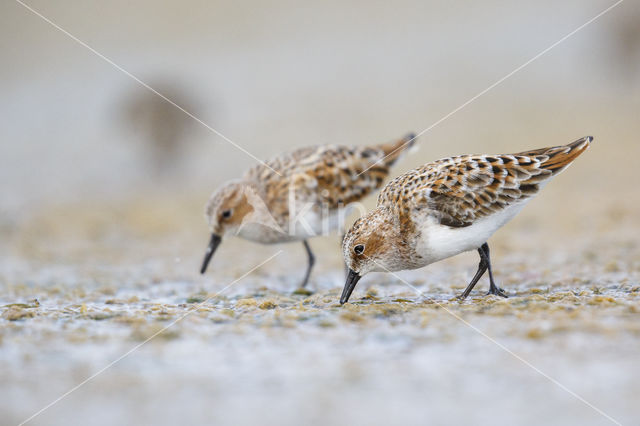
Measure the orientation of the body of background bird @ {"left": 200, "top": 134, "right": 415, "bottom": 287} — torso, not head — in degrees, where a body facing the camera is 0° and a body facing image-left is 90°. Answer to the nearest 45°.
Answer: approximately 90°

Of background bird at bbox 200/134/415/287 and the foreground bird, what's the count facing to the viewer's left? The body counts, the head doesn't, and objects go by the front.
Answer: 2

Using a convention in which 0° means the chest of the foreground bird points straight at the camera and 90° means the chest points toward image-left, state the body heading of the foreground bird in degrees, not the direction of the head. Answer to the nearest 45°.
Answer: approximately 90°

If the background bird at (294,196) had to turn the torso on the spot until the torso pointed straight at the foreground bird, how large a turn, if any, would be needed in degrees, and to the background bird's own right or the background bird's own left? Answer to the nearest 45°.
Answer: approximately 135° to the background bird's own left

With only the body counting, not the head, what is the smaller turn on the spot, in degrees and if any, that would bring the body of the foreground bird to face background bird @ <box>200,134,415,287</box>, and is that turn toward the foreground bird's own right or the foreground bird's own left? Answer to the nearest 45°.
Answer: approximately 45° to the foreground bird's own right
